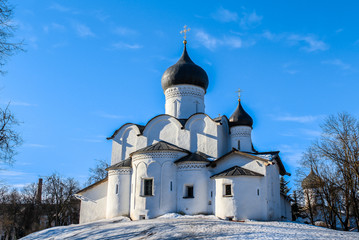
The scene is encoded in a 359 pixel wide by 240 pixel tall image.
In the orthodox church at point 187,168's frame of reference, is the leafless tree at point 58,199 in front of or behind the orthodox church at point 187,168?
in front
